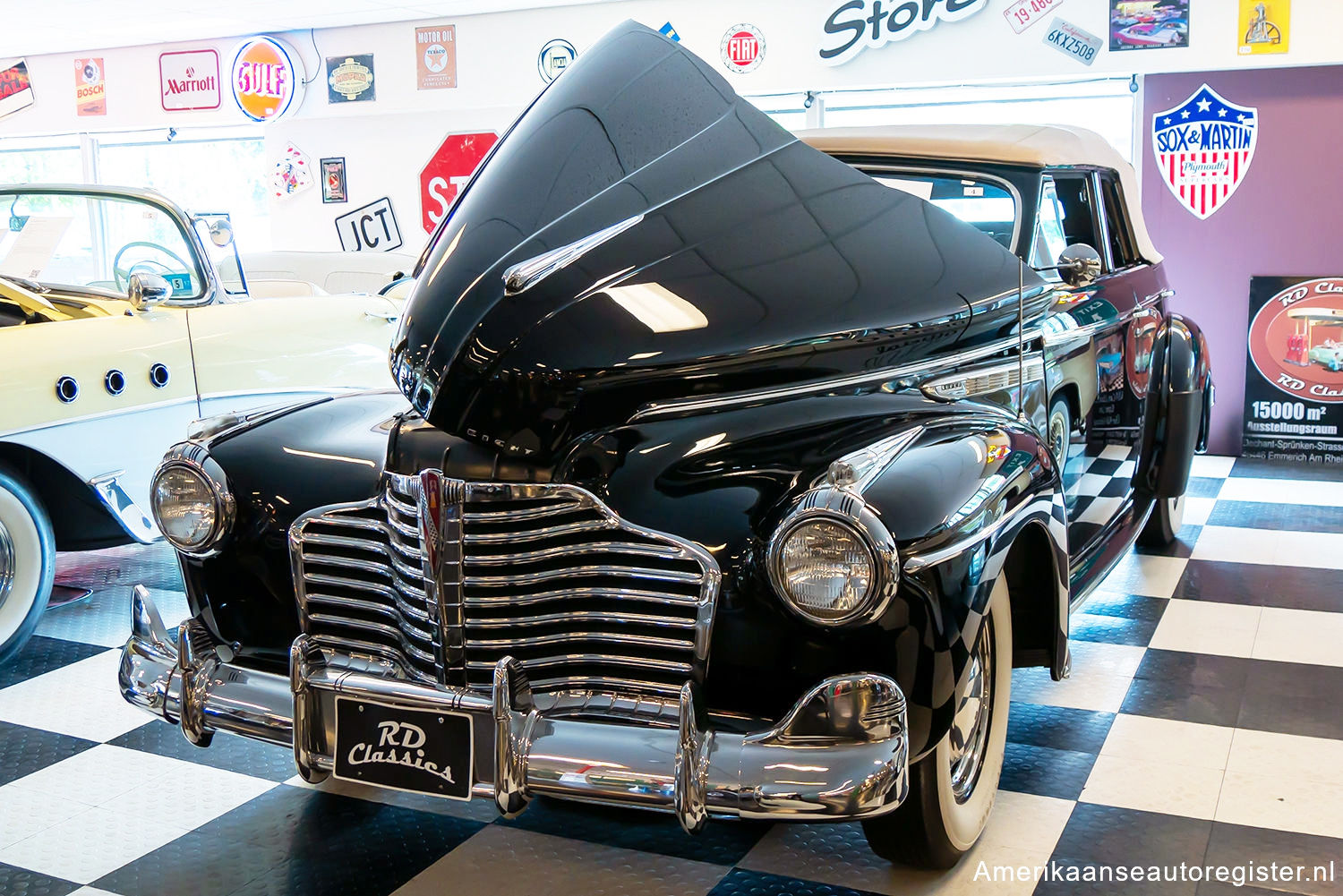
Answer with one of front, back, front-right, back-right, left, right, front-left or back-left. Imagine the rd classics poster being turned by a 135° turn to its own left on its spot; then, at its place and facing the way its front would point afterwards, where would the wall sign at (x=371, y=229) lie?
back-left

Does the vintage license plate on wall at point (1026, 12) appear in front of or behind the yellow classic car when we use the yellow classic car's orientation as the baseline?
behind

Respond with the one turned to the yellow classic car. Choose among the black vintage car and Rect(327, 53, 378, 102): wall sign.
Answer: the wall sign

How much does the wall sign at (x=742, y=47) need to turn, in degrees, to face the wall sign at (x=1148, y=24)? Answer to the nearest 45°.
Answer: approximately 45° to its left

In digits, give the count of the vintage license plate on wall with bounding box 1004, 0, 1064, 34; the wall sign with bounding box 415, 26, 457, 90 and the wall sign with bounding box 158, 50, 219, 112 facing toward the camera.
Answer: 3

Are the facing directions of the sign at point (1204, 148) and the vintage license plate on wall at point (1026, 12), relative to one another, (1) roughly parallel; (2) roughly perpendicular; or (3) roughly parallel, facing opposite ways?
roughly parallel

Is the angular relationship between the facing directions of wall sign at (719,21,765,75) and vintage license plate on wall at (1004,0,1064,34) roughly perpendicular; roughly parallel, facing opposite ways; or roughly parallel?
roughly parallel

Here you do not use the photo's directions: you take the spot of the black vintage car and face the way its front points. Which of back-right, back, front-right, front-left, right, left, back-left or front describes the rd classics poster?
back

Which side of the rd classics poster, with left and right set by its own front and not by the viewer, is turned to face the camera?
front

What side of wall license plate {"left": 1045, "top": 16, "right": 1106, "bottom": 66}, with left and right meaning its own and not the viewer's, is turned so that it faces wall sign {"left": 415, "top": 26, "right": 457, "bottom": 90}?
right

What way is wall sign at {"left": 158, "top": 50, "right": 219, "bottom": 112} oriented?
toward the camera

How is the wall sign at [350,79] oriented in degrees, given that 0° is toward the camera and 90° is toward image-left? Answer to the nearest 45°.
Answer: approximately 0°

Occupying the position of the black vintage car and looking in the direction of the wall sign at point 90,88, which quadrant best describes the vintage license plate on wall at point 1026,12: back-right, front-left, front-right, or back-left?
front-right

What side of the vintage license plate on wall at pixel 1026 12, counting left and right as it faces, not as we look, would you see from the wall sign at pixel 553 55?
right

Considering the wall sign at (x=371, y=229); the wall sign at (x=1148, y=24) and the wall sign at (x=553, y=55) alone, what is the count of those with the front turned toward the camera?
3

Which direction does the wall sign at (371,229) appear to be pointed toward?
toward the camera

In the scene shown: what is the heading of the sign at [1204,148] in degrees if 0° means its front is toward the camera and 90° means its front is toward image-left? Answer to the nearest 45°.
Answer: approximately 0°
